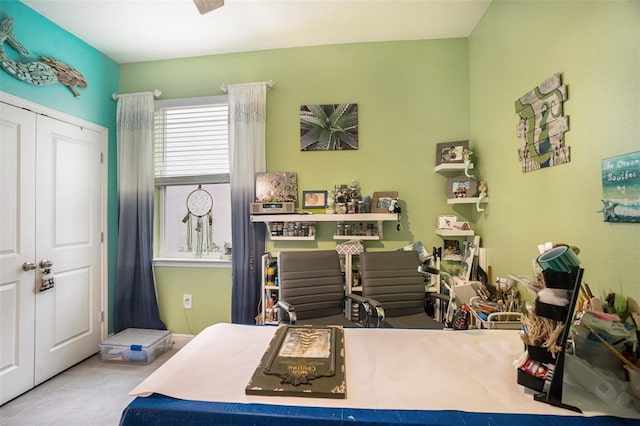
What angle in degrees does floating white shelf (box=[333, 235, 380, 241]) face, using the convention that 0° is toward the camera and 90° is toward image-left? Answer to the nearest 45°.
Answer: approximately 0°

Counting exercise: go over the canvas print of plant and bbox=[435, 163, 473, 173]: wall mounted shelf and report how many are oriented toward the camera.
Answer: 2

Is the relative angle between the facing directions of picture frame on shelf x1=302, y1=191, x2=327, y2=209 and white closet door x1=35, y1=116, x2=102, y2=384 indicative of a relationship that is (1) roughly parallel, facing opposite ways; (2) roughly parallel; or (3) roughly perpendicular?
roughly perpendicular

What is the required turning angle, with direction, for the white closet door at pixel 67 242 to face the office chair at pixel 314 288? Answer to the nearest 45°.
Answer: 0° — it already faces it

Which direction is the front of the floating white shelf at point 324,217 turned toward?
toward the camera

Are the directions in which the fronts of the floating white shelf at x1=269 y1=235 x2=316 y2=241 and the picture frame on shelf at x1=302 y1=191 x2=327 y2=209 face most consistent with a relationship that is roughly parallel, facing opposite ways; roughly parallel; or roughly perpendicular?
roughly parallel

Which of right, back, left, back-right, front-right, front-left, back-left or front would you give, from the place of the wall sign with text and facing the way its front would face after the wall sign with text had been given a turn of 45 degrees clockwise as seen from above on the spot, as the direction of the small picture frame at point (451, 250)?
front-right

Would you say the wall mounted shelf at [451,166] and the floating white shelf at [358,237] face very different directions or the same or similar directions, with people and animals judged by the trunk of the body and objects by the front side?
same or similar directions

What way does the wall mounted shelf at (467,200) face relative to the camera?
toward the camera

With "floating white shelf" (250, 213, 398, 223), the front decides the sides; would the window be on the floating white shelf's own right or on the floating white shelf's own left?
on the floating white shelf's own right

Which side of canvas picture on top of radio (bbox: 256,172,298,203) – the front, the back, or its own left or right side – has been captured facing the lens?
front

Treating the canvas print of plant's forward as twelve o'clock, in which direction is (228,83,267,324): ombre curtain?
The ombre curtain is roughly at 3 o'clock from the canvas print of plant.

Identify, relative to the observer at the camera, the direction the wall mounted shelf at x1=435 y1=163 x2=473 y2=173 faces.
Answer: facing the viewer

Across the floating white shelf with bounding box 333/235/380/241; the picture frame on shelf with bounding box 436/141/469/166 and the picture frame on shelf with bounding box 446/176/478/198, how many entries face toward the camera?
3
